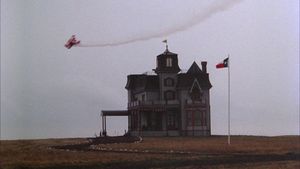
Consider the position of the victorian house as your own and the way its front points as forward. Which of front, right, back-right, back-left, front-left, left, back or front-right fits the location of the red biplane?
right

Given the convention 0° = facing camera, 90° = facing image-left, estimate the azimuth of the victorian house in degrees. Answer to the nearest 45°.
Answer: approximately 0°
